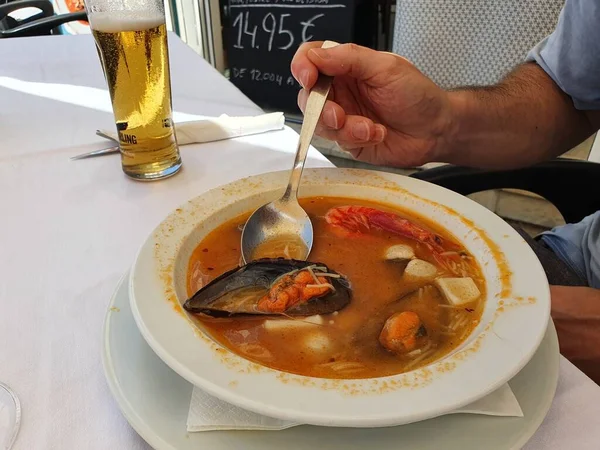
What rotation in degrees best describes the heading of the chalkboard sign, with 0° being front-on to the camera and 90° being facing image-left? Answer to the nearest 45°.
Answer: approximately 0°

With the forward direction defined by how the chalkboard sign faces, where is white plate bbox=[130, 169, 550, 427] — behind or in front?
in front

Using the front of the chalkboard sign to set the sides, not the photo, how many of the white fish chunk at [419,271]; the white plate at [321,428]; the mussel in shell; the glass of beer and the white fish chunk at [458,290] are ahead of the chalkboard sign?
5

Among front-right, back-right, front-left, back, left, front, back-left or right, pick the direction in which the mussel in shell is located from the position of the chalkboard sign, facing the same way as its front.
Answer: front

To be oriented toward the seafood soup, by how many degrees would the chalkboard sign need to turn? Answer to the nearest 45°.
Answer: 0° — it already faces it

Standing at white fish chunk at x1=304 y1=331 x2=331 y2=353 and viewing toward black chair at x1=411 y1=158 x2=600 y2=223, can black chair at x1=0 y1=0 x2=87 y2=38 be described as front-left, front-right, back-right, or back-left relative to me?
front-left

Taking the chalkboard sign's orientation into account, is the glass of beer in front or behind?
in front

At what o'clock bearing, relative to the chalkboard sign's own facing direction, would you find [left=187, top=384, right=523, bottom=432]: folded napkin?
The folded napkin is roughly at 12 o'clock from the chalkboard sign.
